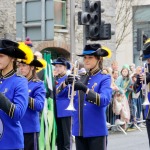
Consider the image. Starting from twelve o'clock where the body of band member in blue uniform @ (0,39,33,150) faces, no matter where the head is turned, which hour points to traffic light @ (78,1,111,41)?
The traffic light is roughly at 5 o'clock from the band member in blue uniform.

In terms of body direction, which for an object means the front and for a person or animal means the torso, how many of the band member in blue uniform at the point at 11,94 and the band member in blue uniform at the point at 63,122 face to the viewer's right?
0

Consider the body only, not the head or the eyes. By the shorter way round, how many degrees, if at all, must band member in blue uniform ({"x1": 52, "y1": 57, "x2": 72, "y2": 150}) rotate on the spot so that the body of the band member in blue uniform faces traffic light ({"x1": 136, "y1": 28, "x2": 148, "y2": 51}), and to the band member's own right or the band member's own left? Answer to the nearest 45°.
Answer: approximately 180°

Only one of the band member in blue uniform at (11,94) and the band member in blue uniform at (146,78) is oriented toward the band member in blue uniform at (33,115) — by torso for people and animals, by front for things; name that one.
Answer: the band member in blue uniform at (146,78)

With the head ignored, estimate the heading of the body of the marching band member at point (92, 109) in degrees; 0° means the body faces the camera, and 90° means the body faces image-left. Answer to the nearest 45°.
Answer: approximately 45°

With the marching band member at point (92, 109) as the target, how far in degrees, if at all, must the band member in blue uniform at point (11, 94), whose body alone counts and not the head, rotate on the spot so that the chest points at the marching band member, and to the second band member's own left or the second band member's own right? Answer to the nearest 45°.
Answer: approximately 180°

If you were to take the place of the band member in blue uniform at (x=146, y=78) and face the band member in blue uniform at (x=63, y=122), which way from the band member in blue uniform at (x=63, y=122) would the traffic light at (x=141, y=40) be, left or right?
right

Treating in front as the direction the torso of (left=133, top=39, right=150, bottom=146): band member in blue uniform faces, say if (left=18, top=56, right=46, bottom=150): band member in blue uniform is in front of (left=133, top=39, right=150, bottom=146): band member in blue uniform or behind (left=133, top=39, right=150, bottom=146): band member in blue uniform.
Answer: in front
